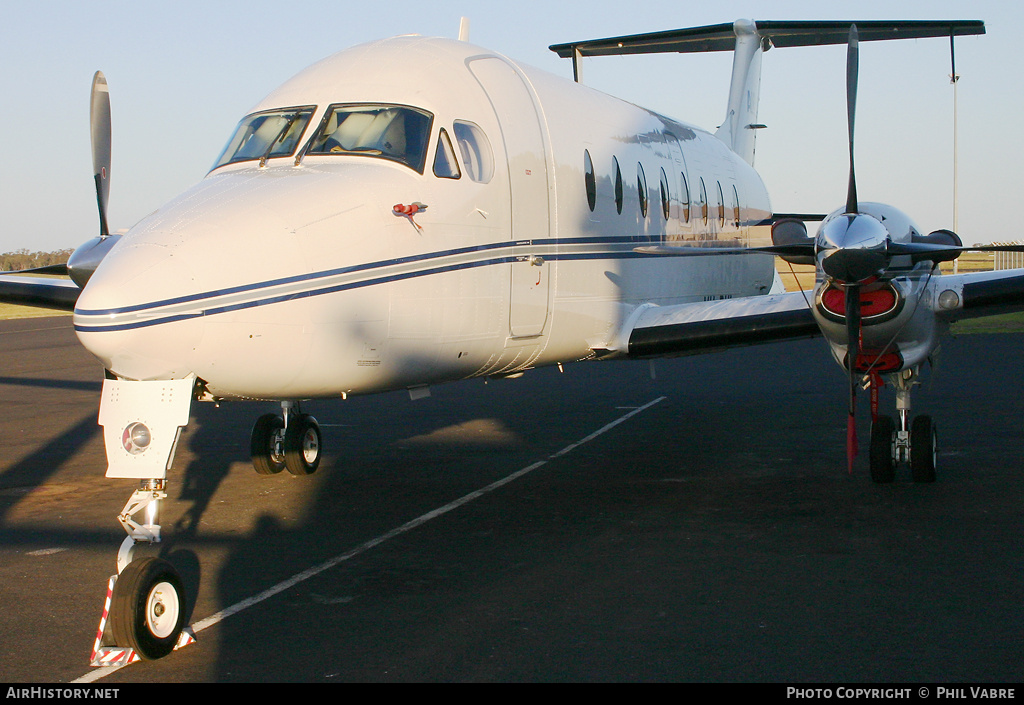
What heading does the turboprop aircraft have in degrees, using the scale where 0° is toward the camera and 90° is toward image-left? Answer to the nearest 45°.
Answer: approximately 45°
